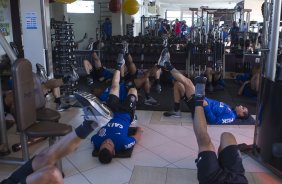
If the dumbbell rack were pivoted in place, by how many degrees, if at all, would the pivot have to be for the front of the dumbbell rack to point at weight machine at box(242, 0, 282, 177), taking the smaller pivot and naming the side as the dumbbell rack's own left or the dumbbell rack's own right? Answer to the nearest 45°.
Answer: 0° — it already faces it

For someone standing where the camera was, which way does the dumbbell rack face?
facing the viewer and to the right of the viewer

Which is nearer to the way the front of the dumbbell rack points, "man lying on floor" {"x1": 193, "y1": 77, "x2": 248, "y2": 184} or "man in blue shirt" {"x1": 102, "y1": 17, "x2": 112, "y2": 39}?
the man lying on floor

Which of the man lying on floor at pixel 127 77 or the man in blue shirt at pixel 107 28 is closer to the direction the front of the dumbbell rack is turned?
the man lying on floor

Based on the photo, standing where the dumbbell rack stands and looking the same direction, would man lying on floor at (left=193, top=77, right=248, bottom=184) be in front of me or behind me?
in front

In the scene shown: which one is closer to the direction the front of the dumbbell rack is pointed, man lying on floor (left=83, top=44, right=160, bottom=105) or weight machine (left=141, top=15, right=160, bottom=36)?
the man lying on floor

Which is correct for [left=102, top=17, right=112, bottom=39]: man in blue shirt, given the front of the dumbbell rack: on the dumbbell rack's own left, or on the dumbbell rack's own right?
on the dumbbell rack's own left

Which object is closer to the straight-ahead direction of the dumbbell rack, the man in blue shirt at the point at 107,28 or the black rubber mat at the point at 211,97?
the black rubber mat

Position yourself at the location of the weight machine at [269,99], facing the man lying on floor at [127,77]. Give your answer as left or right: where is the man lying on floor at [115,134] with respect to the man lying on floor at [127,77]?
left

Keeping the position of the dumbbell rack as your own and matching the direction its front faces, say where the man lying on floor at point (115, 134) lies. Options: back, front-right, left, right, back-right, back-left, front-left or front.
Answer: front-right
